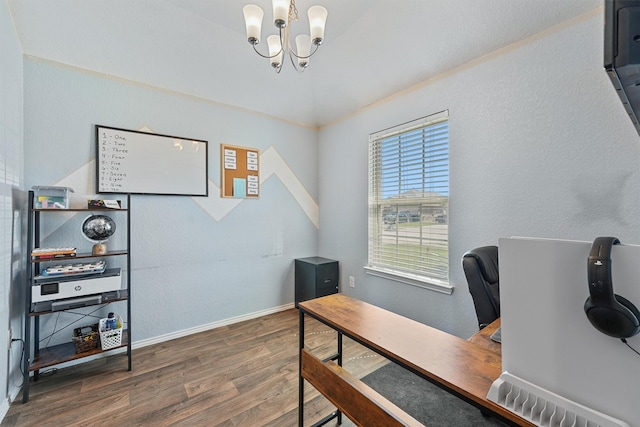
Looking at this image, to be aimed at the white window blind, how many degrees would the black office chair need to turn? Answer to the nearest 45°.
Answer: approximately 180°

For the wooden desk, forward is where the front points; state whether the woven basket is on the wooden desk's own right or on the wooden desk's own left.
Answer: on the wooden desk's own left

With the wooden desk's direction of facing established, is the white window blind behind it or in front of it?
in front

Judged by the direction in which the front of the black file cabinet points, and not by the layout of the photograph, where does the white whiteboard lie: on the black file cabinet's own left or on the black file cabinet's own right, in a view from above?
on the black file cabinet's own right

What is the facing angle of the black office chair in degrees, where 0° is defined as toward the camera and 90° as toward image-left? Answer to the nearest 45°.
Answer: approximately 315°

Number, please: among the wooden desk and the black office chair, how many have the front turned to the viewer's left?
0

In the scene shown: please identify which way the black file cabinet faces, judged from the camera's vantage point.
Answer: facing the viewer and to the right of the viewer

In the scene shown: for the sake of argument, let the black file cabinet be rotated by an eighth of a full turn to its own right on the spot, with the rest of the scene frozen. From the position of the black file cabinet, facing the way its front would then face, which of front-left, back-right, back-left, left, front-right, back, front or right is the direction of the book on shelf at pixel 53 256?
front-right

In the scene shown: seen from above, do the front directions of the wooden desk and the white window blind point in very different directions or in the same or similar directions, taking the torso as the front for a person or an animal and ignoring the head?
very different directions

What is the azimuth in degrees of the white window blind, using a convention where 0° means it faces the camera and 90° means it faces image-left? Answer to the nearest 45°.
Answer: approximately 45°

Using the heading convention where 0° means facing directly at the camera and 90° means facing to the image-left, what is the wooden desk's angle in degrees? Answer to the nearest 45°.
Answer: approximately 225°
